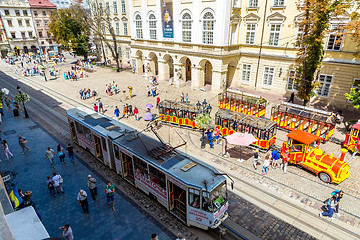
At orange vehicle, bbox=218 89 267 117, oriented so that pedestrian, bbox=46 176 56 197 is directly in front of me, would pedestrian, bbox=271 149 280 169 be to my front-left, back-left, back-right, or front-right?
front-left

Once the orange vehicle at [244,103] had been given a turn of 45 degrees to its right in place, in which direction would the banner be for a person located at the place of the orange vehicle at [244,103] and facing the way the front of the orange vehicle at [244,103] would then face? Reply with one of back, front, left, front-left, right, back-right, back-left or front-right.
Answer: back-right

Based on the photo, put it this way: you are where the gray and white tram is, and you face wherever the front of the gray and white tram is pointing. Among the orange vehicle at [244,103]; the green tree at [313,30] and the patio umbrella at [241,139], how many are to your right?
0

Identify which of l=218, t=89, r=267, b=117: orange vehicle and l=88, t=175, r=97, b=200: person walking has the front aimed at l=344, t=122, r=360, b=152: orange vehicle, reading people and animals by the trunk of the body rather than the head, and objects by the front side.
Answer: l=218, t=89, r=267, b=117: orange vehicle

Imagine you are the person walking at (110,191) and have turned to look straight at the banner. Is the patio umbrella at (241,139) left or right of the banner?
right

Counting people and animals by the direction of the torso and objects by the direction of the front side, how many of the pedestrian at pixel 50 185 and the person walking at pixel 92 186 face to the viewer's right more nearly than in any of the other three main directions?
0

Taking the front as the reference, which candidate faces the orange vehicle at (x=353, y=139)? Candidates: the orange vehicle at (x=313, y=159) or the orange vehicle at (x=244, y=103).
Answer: the orange vehicle at (x=244, y=103)

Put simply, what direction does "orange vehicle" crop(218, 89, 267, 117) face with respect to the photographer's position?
facing the viewer and to the right of the viewer

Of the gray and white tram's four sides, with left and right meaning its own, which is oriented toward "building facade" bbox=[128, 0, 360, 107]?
left

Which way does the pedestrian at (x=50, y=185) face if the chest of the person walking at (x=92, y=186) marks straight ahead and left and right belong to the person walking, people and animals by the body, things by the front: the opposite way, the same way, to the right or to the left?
the same way

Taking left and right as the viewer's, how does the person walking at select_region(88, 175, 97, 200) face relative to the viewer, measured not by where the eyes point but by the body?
facing away from the viewer and to the left of the viewer

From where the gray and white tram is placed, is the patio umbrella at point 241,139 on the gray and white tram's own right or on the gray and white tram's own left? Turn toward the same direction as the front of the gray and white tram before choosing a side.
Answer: on the gray and white tram's own left

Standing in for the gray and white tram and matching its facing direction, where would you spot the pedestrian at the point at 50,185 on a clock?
The pedestrian is roughly at 5 o'clock from the gray and white tram.

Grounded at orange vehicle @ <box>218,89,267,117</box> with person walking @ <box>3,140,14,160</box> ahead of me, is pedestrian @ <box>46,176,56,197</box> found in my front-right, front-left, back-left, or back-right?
front-left

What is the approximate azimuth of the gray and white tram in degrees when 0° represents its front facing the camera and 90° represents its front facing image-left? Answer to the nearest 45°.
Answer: approximately 315°

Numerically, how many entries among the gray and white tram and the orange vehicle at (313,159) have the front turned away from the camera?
0
